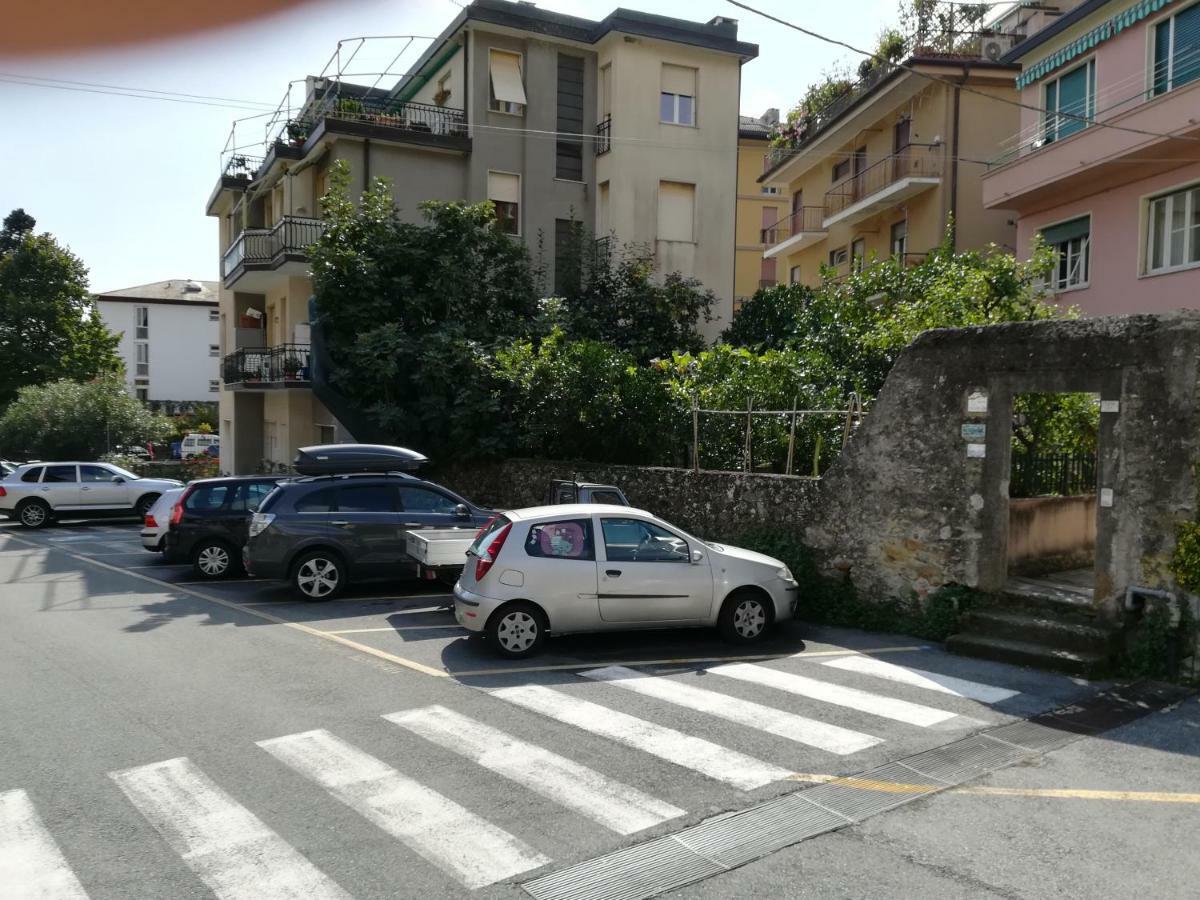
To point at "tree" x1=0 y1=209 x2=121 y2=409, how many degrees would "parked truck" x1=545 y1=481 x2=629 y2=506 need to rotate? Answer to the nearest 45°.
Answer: approximately 135° to its left

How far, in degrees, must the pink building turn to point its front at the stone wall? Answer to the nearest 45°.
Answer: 0° — it already faces it

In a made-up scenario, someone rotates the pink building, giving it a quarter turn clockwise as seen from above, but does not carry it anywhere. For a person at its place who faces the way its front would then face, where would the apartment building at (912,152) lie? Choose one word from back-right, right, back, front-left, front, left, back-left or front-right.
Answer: front

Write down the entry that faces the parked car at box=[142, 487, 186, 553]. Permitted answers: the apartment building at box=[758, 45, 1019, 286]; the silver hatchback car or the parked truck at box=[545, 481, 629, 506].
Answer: the apartment building

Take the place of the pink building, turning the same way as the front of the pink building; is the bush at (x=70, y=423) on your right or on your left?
on your right

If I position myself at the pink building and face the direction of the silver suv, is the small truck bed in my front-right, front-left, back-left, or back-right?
front-left

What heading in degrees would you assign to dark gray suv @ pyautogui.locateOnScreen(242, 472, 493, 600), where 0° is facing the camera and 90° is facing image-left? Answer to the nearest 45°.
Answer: approximately 270°

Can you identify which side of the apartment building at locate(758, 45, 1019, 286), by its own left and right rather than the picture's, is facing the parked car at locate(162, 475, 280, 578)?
front

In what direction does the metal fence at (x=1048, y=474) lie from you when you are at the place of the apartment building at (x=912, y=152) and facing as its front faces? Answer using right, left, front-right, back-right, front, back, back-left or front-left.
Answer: front-left

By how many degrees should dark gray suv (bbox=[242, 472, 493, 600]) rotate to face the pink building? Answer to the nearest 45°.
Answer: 0° — it already faces it

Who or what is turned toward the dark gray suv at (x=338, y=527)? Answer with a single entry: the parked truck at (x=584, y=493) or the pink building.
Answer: the pink building

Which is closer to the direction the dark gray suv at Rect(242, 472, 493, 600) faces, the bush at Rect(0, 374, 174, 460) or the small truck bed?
the small truck bed

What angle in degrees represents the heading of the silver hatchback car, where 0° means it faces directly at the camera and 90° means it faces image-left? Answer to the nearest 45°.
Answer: approximately 270°

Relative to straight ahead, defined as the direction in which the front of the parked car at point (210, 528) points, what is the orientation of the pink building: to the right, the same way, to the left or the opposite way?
the opposite way

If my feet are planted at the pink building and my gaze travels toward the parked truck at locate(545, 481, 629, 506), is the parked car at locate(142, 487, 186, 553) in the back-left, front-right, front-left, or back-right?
front-right
